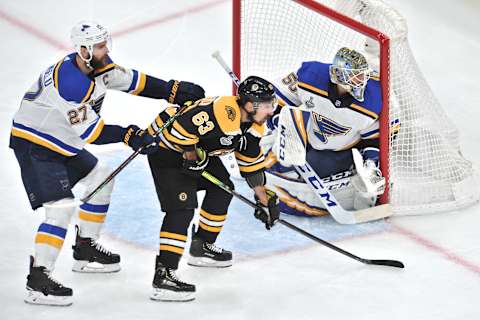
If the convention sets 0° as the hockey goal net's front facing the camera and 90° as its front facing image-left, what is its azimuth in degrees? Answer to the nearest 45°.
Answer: approximately 45°

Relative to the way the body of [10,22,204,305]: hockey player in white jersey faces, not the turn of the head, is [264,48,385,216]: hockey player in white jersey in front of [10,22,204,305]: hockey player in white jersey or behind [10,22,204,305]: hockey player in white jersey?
in front

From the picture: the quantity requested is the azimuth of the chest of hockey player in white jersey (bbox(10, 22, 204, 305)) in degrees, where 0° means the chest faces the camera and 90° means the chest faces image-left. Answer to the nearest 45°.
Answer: approximately 270°

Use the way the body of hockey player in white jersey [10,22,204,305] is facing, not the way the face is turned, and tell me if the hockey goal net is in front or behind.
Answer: in front

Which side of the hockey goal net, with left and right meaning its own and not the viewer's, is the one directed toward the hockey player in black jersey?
front

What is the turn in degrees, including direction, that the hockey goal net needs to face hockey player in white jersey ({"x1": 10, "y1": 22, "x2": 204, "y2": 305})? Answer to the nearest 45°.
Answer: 0° — it already faces them

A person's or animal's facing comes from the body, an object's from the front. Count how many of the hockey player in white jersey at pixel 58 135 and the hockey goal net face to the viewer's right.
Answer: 1

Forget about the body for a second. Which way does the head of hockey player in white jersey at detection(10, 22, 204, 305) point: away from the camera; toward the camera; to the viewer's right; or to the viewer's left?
to the viewer's right

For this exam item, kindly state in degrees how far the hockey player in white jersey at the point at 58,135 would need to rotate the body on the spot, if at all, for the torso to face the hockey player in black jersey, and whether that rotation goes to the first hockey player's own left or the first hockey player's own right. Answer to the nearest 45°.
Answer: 0° — they already face them
